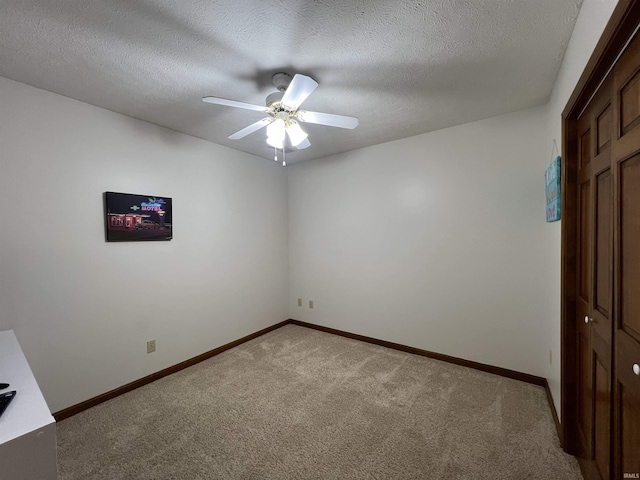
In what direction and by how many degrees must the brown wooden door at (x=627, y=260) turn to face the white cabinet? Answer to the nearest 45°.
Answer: approximately 45° to its left

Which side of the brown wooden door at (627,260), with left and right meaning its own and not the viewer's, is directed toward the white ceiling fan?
front

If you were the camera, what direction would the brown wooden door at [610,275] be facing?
facing to the left of the viewer

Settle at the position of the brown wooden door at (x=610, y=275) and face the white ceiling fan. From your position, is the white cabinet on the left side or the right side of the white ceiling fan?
left

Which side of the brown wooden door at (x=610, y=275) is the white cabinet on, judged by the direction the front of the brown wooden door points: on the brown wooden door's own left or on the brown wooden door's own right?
on the brown wooden door's own left

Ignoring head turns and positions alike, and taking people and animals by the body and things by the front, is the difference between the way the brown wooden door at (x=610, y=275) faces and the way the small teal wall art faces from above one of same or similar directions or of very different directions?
same or similar directions

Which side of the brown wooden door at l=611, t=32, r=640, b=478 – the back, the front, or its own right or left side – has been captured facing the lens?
left

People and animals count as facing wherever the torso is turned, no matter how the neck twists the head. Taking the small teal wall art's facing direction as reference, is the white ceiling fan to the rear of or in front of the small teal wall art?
in front

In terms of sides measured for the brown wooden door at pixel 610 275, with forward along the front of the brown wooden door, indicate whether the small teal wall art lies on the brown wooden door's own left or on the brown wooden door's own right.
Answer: on the brown wooden door's own right

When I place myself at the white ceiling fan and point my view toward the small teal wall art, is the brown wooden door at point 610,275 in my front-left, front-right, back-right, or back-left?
front-right

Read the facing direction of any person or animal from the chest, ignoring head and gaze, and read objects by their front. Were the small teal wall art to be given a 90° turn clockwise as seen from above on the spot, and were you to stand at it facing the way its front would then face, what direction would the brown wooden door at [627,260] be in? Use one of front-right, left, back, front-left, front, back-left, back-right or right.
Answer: back

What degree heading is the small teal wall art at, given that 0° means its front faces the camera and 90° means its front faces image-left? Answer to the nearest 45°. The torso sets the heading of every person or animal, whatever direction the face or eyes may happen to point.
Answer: approximately 90°
